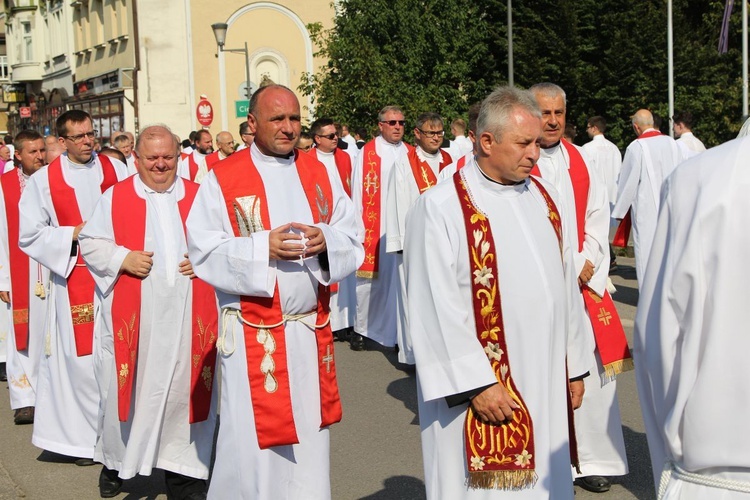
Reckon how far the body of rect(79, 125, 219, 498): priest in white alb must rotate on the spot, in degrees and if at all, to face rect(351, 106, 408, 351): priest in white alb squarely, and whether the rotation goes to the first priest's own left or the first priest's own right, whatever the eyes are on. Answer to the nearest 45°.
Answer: approximately 135° to the first priest's own left

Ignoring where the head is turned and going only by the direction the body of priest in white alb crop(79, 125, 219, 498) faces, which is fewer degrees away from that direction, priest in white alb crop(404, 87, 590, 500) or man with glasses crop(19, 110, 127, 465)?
the priest in white alb

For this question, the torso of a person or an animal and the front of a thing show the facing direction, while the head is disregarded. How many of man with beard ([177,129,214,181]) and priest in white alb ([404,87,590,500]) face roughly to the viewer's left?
0

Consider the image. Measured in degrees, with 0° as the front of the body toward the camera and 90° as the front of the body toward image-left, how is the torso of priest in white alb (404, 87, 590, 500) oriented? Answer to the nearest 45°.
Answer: approximately 315°

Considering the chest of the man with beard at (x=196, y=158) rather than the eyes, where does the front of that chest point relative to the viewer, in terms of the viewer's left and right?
facing the viewer and to the right of the viewer

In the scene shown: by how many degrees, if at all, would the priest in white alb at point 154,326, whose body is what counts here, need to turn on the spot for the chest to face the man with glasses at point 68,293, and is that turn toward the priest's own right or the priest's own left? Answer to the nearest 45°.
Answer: approximately 135° to the priest's own right

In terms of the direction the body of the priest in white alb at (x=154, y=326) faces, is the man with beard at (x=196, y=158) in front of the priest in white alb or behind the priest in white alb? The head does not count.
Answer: behind

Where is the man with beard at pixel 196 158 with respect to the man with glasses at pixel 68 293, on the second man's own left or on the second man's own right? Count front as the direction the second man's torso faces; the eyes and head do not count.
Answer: on the second man's own left
